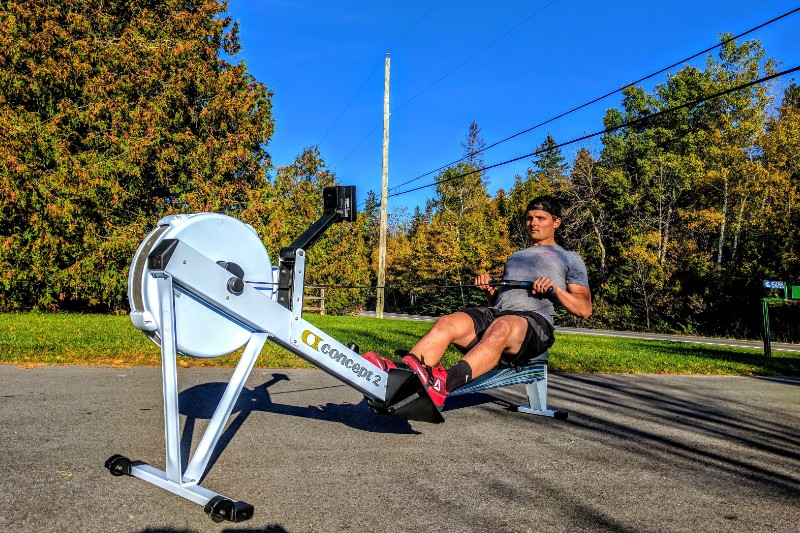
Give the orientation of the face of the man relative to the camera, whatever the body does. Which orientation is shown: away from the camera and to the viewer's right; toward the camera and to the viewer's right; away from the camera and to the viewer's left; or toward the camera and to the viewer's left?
toward the camera and to the viewer's left

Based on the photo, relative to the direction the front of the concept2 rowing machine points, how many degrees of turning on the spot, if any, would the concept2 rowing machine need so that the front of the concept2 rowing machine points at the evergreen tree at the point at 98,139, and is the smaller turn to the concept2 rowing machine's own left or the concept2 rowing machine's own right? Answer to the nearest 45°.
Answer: approximately 135° to the concept2 rowing machine's own right

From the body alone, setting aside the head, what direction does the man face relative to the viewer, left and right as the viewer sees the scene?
facing the viewer and to the left of the viewer

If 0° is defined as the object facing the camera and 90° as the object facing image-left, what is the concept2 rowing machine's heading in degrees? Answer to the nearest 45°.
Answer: approximately 45°

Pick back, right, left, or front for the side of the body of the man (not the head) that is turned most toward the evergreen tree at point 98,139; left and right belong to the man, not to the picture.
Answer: right
